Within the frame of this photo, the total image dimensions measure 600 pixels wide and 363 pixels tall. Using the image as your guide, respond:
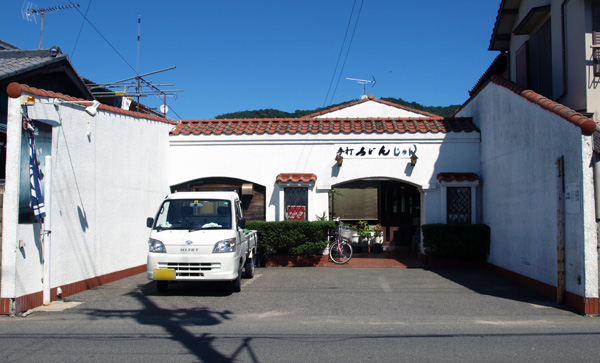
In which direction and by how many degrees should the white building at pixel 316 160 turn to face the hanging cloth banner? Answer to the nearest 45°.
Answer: approximately 45° to its right

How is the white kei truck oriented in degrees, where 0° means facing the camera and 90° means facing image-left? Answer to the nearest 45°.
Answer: approximately 0°

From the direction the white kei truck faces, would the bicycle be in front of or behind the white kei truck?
behind

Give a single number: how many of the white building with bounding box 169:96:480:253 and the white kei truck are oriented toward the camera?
2

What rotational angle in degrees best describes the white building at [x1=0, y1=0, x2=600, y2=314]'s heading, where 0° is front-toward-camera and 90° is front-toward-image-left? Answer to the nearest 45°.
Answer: approximately 0°

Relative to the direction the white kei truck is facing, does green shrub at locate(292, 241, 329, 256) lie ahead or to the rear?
to the rear
